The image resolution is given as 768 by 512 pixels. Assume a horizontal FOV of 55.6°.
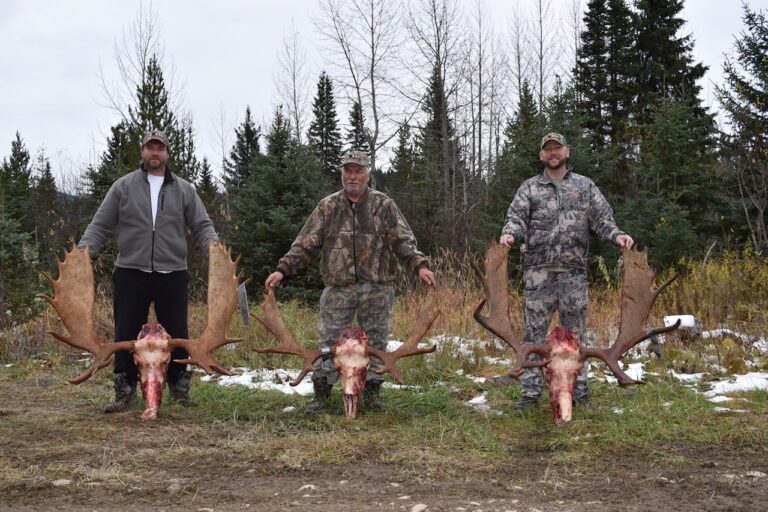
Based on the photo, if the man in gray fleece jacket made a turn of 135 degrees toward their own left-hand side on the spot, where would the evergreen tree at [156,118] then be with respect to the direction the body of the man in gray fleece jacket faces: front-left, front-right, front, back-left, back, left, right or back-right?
front-left

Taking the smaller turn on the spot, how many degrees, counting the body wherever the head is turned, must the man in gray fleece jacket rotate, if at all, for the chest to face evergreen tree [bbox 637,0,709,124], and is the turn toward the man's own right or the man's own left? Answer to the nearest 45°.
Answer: approximately 135° to the man's own left

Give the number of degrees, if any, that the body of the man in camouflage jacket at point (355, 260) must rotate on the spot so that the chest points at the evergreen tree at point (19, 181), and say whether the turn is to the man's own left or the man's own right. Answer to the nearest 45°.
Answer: approximately 135° to the man's own right

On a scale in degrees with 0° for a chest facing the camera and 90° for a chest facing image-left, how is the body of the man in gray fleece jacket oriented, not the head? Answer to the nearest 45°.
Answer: approximately 0°

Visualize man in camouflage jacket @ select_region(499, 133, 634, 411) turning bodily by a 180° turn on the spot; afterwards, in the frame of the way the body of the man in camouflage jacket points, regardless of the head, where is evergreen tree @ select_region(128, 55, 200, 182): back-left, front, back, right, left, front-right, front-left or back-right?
front-left

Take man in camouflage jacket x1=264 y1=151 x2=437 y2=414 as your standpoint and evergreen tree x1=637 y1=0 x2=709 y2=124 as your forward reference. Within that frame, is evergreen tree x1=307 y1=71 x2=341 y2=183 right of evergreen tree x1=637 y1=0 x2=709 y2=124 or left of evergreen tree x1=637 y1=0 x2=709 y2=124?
left
